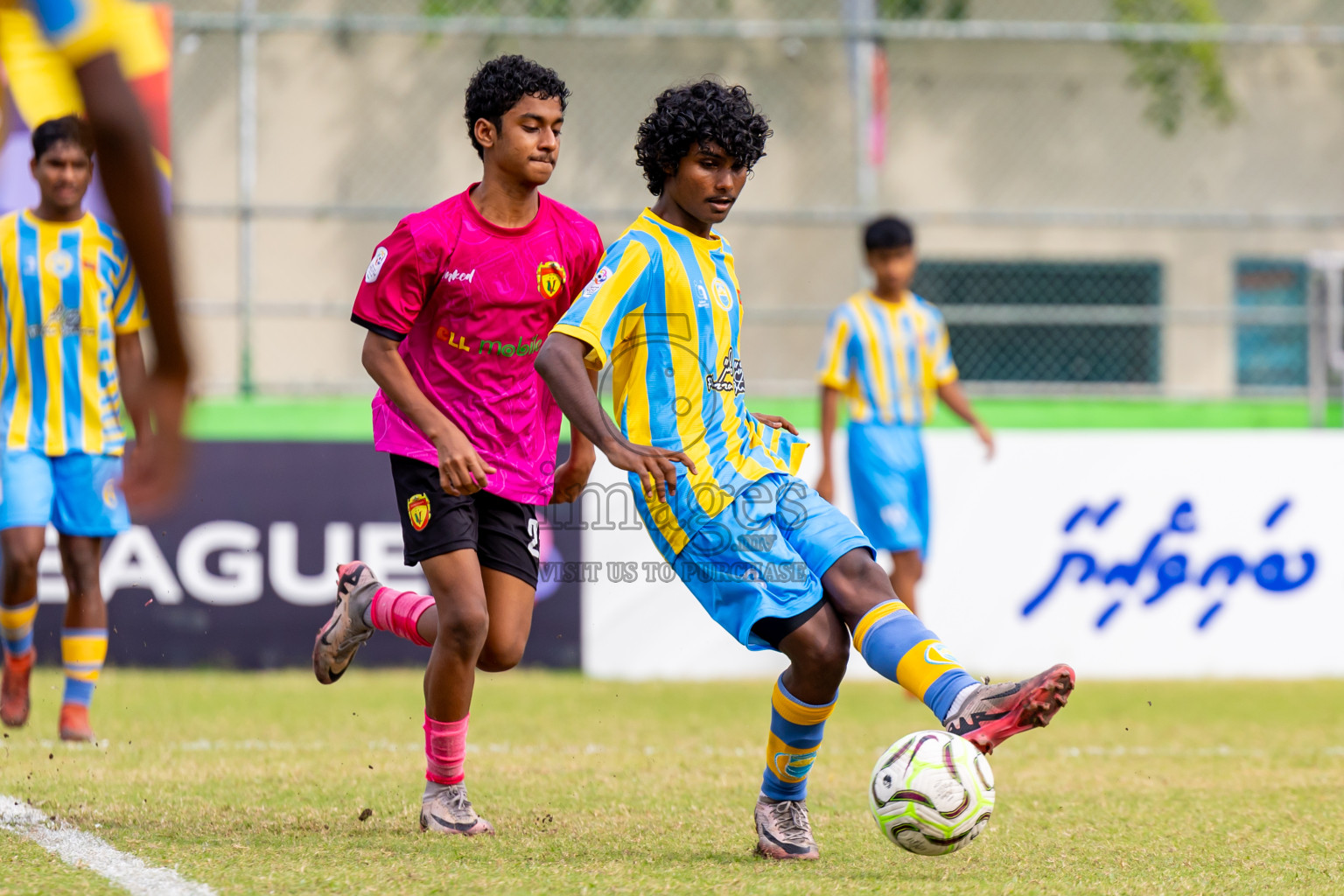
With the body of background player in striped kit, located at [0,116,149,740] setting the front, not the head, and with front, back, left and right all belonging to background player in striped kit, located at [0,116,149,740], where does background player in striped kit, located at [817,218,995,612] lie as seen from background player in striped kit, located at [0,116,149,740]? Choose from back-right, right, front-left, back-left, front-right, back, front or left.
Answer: left

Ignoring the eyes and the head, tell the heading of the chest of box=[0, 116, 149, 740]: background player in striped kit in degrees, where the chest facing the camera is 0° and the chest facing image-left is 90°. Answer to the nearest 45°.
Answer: approximately 0°

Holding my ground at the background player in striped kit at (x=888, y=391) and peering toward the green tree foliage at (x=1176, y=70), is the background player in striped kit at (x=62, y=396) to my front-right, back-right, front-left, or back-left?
back-left

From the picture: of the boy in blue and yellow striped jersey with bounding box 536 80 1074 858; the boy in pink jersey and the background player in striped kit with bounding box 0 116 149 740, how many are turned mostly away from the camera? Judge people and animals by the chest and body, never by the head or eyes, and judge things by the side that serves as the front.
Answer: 0

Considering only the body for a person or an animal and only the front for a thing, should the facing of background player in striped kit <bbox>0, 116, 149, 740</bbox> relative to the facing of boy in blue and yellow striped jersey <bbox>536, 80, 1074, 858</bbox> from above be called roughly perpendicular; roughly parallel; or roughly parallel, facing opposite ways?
roughly parallel

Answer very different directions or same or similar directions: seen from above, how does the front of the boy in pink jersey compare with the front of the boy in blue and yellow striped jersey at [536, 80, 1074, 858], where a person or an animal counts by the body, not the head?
same or similar directions

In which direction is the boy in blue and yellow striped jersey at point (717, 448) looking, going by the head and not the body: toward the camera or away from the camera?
toward the camera

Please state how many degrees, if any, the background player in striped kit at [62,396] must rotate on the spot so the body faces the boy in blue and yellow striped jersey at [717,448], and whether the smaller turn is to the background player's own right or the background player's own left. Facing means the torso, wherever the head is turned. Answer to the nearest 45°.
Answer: approximately 45° to the background player's own left

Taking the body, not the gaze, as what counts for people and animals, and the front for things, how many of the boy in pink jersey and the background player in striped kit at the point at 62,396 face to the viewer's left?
0

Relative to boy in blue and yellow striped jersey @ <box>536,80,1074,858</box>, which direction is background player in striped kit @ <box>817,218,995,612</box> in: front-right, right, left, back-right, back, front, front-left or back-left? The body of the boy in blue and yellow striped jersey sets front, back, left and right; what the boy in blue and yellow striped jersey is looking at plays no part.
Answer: back-left
